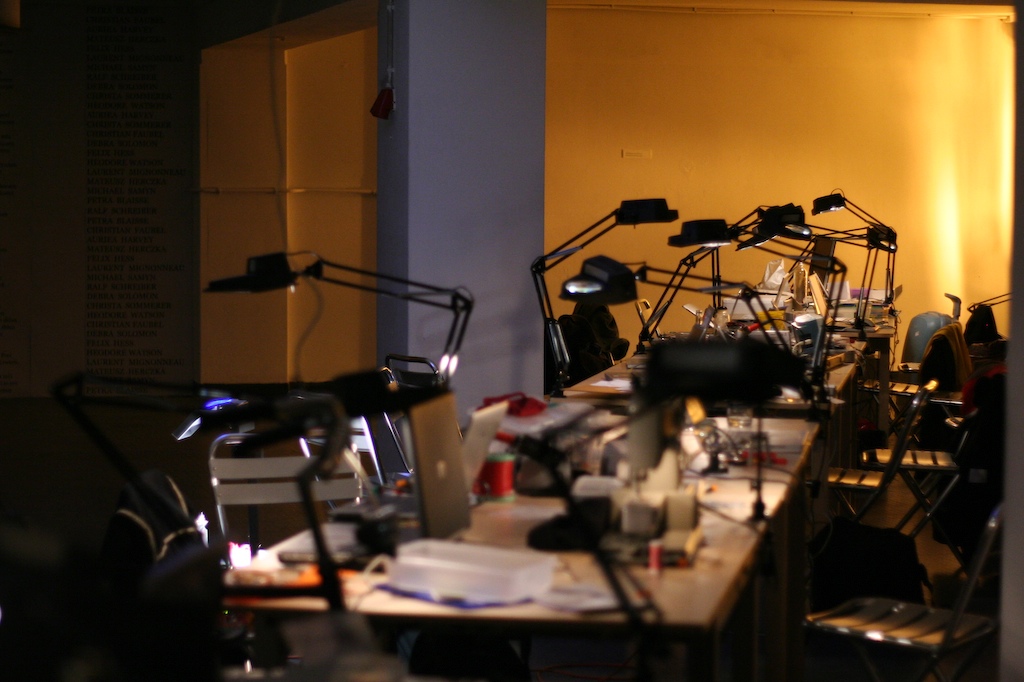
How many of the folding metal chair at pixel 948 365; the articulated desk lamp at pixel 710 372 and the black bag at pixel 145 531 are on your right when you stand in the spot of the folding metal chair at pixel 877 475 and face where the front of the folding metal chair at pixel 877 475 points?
1

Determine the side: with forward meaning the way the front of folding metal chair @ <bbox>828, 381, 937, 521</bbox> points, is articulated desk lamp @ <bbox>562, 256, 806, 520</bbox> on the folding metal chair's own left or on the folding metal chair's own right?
on the folding metal chair's own left

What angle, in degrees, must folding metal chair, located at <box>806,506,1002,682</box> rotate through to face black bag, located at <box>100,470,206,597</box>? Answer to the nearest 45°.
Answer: approximately 45° to its left

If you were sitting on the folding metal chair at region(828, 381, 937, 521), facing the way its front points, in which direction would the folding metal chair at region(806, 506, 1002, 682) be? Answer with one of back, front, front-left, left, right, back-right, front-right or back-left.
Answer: left

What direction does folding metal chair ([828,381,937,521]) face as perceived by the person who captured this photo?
facing to the left of the viewer

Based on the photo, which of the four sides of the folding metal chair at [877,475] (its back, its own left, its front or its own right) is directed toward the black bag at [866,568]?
left

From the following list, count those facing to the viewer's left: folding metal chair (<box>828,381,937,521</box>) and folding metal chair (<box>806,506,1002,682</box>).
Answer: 2

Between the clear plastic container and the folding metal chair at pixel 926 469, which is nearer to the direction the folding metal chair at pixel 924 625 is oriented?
the clear plastic container

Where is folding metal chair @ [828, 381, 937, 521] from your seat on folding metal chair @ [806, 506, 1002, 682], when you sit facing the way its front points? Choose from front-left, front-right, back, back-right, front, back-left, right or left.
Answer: right

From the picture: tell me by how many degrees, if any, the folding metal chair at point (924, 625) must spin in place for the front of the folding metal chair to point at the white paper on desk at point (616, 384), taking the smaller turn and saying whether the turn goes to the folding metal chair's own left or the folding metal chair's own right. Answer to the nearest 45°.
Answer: approximately 45° to the folding metal chair's own right

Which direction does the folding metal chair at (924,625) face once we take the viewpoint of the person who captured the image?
facing to the left of the viewer

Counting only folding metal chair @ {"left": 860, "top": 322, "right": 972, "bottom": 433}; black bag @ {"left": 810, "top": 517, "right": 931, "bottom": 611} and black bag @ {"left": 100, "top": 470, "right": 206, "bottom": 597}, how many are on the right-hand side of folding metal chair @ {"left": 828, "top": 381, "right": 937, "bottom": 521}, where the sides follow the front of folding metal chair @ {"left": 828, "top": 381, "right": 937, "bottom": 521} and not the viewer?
1
